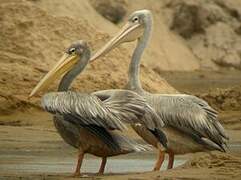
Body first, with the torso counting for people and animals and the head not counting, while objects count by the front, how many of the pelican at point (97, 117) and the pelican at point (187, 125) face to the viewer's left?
2

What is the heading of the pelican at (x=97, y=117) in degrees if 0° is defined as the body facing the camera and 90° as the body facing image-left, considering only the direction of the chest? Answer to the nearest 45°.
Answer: approximately 90°

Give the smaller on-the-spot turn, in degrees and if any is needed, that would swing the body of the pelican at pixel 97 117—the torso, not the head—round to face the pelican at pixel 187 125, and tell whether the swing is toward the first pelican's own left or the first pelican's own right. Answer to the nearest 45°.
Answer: approximately 135° to the first pelican's own right

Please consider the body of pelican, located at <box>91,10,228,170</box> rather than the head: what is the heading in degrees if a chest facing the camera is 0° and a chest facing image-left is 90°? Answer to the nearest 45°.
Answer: approximately 90°

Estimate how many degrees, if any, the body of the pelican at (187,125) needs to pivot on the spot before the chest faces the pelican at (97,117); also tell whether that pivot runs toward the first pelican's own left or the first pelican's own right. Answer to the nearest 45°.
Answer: approximately 45° to the first pelican's own left
